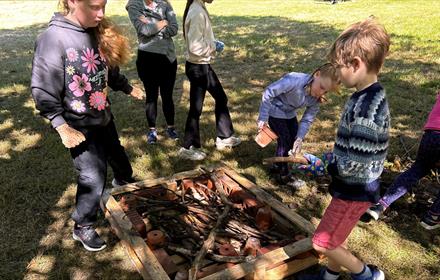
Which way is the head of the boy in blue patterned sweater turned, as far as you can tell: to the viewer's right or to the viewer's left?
to the viewer's left

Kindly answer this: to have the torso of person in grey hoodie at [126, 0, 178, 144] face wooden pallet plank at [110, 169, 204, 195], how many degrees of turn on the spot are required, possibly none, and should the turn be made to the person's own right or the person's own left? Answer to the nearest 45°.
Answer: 0° — they already face it

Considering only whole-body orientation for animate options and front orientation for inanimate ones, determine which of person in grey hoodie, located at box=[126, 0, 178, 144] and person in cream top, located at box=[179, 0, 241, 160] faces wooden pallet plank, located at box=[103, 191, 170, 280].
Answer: person in grey hoodie, located at box=[126, 0, 178, 144]

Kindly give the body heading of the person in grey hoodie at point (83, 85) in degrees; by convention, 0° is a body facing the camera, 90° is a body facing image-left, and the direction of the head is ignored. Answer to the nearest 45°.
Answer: approximately 315°

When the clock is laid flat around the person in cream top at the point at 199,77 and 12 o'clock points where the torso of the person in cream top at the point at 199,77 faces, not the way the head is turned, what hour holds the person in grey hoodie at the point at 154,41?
the person in grey hoodie at the point at 154,41 is roughly at 7 o'clock from the person in cream top at the point at 199,77.

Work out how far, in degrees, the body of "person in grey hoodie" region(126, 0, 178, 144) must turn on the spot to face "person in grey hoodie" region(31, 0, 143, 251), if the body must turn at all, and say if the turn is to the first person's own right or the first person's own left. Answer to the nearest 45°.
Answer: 0° — they already face them

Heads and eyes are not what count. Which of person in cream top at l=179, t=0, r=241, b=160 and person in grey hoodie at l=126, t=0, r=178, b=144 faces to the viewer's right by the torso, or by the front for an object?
person in cream top at l=179, t=0, r=241, b=160

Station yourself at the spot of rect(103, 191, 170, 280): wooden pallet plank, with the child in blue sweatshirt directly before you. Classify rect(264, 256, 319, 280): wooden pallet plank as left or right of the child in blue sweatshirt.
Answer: right

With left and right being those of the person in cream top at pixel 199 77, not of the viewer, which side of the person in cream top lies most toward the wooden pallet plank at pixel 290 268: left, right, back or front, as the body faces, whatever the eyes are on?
right

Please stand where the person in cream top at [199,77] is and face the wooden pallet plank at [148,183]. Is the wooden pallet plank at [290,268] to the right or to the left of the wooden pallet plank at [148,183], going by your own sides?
left

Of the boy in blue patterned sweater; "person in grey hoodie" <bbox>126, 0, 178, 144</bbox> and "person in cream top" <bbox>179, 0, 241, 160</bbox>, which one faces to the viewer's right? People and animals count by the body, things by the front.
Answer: "person in cream top" <bbox>179, 0, 241, 160</bbox>
